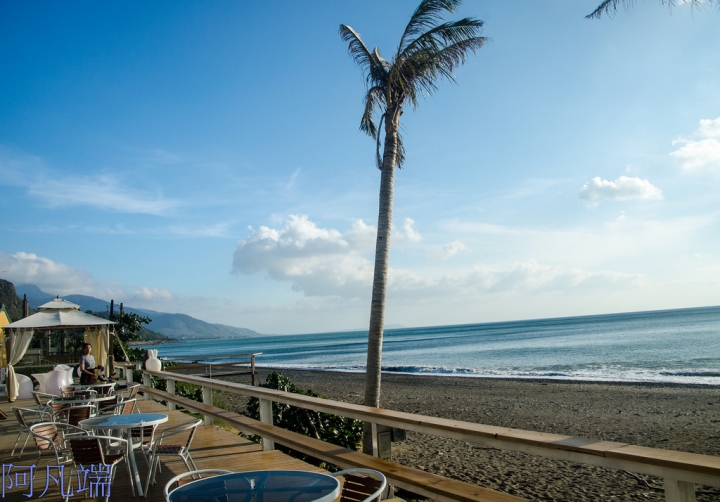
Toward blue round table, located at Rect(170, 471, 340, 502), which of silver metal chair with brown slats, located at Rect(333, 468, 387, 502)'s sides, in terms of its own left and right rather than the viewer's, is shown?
front

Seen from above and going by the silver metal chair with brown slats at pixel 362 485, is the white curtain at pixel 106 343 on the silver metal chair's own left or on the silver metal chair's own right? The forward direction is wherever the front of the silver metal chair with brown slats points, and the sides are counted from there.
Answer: on the silver metal chair's own right

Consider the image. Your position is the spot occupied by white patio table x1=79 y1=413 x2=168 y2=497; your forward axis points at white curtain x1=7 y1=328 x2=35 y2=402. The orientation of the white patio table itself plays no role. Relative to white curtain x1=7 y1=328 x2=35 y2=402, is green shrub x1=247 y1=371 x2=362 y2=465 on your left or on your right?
right

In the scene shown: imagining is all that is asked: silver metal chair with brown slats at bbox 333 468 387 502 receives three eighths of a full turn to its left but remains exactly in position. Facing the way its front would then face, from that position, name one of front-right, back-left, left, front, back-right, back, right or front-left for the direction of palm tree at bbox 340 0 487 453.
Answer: left

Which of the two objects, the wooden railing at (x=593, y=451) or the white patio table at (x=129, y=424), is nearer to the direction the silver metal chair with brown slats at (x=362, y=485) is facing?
the white patio table

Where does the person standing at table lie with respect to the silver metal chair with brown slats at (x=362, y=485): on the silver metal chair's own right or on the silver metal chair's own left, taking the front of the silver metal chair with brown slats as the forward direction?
on the silver metal chair's own right

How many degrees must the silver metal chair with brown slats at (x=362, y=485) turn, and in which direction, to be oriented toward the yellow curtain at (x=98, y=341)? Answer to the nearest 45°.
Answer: approximately 90° to its right

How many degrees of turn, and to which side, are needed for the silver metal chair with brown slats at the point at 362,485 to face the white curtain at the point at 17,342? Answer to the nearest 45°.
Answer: approximately 90° to its right
